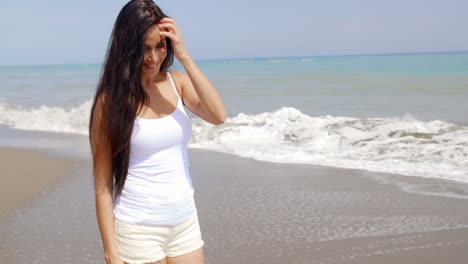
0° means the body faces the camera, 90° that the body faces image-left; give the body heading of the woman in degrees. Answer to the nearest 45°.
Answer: approximately 315°
